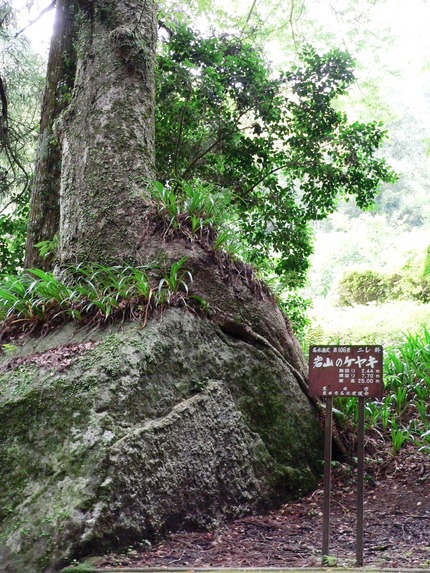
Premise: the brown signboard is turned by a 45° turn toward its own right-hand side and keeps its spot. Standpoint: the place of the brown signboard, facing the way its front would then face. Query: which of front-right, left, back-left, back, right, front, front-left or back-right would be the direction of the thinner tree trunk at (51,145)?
right

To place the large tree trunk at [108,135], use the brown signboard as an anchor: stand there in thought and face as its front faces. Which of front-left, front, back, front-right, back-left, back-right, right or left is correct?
back-right

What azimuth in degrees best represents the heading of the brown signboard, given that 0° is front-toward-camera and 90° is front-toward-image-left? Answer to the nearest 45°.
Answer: approximately 0°

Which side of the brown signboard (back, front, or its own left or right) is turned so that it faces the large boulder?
right
